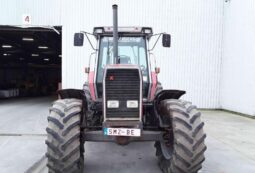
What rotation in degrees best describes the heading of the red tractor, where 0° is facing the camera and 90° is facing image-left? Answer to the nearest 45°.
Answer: approximately 0°
